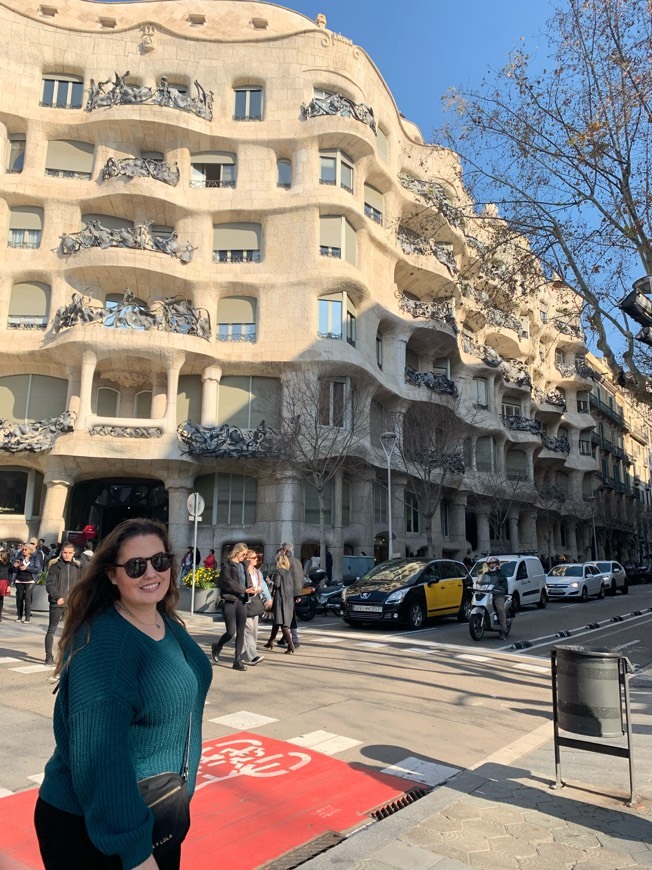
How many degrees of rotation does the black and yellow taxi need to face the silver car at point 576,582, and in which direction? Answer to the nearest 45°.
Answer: approximately 180°

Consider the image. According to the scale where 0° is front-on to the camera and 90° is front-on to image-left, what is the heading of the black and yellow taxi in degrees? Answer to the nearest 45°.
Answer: approximately 45°

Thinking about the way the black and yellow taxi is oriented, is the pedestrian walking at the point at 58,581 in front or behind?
in front

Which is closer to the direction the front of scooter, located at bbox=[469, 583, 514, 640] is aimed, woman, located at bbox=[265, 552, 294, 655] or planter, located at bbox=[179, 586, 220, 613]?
the woman

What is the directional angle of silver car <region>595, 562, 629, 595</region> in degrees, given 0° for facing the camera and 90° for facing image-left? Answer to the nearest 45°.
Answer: approximately 45°

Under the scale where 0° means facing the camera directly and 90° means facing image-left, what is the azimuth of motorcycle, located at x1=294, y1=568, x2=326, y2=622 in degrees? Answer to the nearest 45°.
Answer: approximately 45°

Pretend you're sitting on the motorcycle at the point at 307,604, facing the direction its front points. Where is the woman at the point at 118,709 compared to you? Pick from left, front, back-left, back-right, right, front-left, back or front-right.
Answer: front-left

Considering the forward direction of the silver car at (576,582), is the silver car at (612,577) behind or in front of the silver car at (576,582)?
behind

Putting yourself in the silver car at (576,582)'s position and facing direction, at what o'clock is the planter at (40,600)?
The planter is roughly at 12 o'clock from the silver car.

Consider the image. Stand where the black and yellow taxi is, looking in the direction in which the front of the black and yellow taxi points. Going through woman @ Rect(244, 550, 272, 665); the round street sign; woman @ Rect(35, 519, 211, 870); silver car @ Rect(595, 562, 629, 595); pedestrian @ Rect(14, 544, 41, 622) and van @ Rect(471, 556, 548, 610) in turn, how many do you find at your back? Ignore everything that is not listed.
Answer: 2
